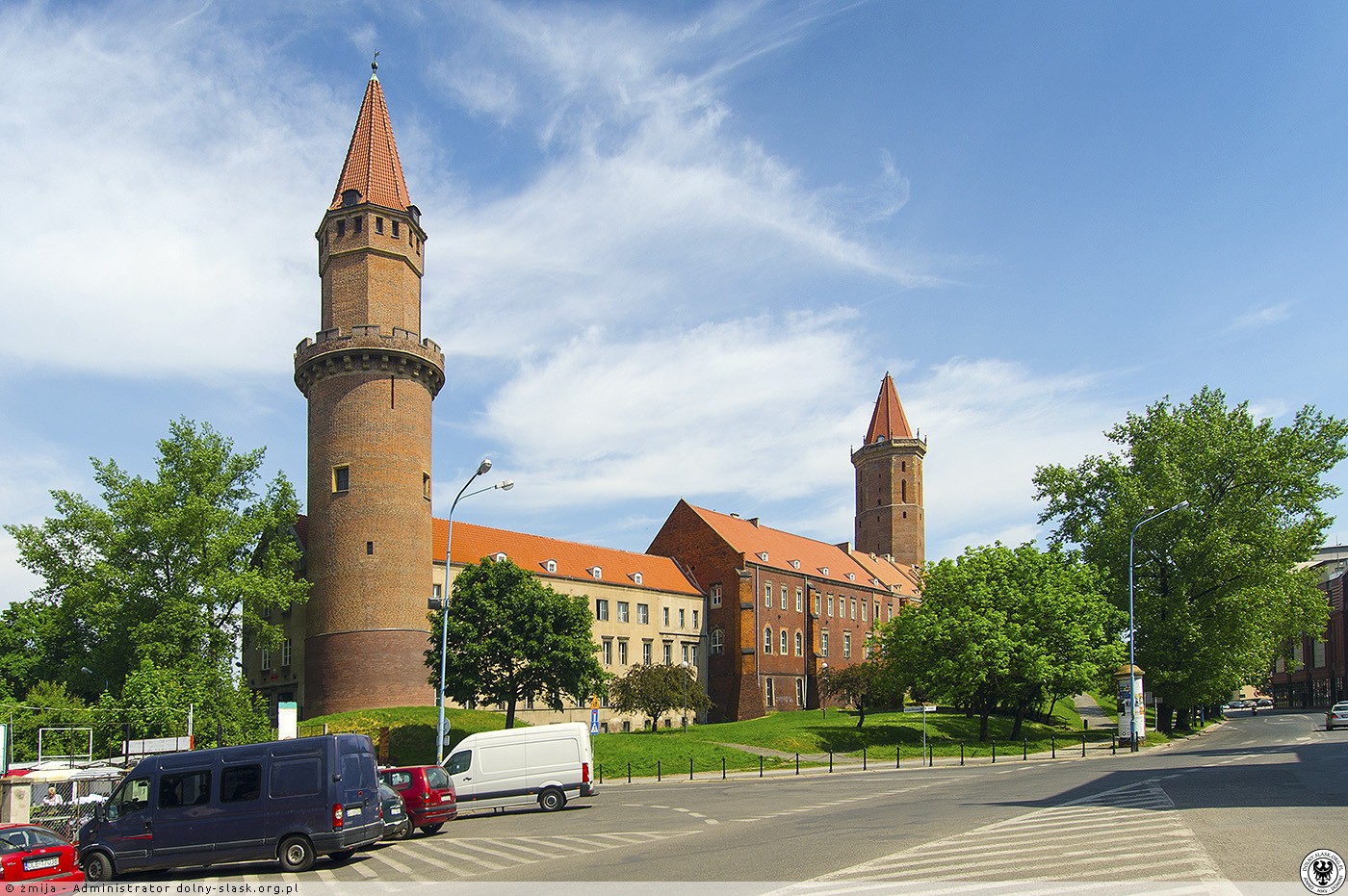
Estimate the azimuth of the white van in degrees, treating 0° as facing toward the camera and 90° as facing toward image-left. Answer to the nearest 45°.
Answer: approximately 90°

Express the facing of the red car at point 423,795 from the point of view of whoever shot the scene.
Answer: facing away from the viewer and to the left of the viewer
